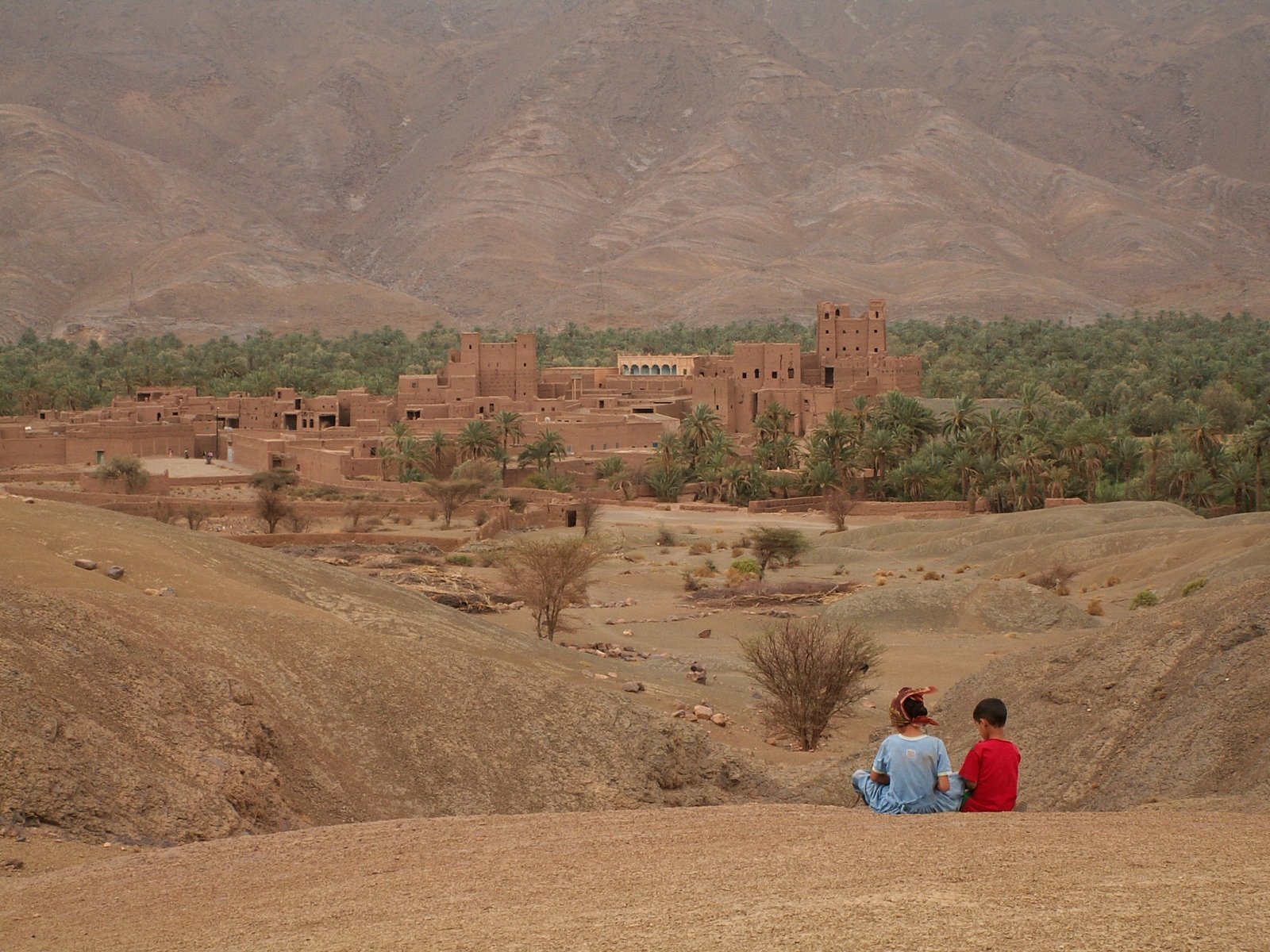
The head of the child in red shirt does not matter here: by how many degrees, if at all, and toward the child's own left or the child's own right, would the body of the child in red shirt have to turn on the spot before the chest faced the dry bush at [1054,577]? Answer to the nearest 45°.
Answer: approximately 45° to the child's own right

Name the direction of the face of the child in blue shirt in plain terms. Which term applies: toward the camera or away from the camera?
away from the camera

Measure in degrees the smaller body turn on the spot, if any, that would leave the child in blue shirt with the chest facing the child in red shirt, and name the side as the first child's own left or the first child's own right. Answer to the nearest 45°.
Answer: approximately 45° to the first child's own right

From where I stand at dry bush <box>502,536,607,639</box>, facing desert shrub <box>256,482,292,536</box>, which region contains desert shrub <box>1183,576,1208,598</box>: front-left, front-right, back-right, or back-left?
back-right

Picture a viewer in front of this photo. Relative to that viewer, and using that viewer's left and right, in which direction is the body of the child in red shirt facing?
facing away from the viewer and to the left of the viewer

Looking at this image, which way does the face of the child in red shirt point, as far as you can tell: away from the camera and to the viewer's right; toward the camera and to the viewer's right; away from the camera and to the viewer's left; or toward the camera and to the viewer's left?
away from the camera and to the viewer's left

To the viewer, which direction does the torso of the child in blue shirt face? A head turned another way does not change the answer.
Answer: away from the camera

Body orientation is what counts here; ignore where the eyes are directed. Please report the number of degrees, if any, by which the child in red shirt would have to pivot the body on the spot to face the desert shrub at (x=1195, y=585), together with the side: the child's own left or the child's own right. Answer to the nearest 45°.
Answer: approximately 45° to the child's own right

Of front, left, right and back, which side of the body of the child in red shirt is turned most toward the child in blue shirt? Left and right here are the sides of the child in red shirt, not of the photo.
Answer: left

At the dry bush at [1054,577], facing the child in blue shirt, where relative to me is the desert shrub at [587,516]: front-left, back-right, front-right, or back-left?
back-right

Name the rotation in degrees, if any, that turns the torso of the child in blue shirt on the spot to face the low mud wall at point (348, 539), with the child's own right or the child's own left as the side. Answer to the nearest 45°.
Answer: approximately 45° to the child's own left

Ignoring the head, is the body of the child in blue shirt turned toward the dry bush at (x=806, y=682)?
yes
